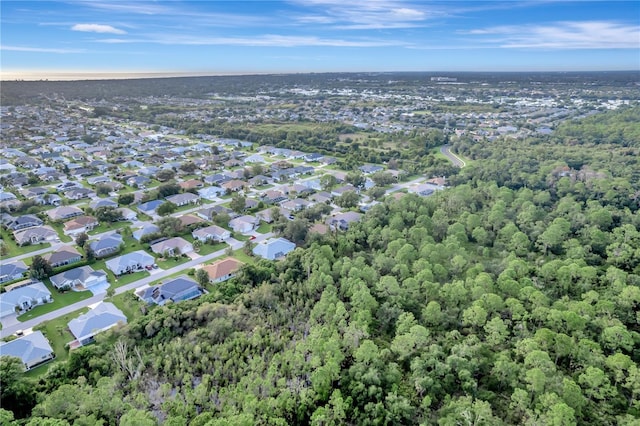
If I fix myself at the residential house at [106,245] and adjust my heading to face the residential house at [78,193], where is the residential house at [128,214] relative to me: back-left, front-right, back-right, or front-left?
front-right

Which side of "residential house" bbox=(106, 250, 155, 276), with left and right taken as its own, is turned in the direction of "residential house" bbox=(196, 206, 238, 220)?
left

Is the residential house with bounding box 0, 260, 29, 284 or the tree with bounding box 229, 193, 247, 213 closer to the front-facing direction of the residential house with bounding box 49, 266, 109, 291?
the tree

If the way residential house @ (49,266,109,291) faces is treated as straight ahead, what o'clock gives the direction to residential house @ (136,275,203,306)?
residential house @ (136,275,203,306) is roughly at 12 o'clock from residential house @ (49,266,109,291).

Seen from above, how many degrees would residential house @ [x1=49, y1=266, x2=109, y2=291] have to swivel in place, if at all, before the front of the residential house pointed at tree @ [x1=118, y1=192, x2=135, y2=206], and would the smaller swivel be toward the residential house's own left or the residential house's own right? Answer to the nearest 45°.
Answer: approximately 135° to the residential house's own left

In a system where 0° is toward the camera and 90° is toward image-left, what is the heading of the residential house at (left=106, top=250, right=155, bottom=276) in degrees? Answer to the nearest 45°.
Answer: approximately 315°

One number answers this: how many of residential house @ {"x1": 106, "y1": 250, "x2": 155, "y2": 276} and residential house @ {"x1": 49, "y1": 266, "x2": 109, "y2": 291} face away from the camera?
0

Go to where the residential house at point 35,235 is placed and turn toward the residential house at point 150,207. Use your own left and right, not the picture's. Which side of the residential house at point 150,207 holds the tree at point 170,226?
right

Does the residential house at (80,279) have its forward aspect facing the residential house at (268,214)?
no

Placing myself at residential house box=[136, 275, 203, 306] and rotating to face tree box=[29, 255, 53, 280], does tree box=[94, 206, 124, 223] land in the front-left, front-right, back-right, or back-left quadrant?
front-right

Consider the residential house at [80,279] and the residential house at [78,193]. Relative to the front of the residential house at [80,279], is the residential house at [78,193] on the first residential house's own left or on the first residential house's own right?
on the first residential house's own left

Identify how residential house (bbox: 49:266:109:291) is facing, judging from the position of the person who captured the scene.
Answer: facing the viewer and to the right of the viewer

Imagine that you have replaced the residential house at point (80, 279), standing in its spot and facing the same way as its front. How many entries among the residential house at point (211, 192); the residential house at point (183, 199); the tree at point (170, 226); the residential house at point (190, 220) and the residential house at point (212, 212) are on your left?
5

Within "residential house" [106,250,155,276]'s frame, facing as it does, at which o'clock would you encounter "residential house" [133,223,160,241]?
"residential house" [133,223,160,241] is roughly at 8 o'clock from "residential house" [106,250,155,276].

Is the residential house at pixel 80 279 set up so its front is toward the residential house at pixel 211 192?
no

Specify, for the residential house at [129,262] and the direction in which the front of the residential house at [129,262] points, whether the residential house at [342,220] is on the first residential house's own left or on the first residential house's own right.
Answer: on the first residential house's own left

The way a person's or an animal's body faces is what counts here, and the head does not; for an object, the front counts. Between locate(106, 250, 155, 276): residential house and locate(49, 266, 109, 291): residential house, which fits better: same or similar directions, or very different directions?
same or similar directions

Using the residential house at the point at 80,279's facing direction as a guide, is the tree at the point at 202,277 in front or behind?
in front

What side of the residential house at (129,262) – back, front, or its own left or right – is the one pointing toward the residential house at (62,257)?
back
